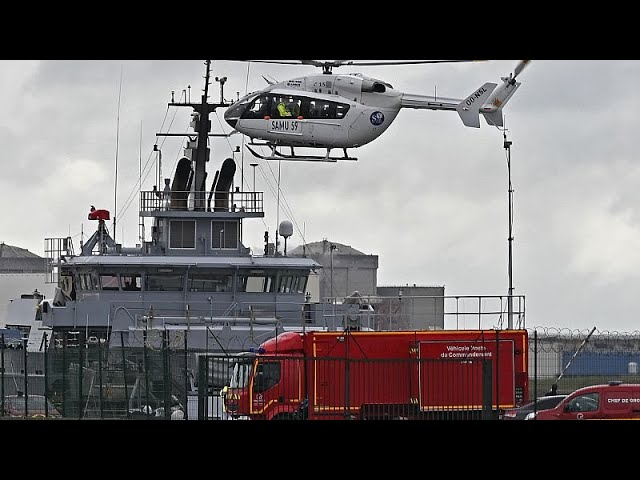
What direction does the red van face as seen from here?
to the viewer's left

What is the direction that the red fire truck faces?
to the viewer's left

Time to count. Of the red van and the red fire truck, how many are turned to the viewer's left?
2

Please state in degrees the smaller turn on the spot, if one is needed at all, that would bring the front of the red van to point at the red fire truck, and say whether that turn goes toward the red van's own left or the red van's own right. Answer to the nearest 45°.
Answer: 0° — it already faces it

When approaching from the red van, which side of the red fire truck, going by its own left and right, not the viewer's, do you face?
back
